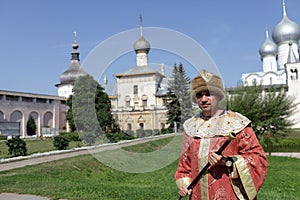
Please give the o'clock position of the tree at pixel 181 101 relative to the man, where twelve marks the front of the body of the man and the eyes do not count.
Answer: The tree is roughly at 4 o'clock from the man.

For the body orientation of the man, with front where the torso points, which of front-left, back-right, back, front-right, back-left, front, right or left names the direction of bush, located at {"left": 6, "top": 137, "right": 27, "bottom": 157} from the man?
right

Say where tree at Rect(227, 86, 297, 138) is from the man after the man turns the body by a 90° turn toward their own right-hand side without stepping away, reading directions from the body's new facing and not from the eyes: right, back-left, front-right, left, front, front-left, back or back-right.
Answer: front-right

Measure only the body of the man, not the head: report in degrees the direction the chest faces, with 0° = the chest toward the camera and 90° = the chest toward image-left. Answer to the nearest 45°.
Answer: approximately 45°

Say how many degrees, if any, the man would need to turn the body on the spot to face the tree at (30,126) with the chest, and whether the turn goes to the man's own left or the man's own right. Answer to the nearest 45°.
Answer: approximately 90° to the man's own right
